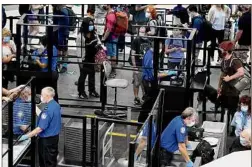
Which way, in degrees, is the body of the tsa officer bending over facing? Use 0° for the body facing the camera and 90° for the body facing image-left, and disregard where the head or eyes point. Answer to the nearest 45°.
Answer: approximately 270°

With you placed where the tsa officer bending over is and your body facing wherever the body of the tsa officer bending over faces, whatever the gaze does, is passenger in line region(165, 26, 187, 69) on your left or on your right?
on your left

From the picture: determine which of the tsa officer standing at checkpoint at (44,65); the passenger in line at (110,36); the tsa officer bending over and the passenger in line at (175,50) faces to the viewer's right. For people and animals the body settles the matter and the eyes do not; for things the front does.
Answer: the tsa officer bending over

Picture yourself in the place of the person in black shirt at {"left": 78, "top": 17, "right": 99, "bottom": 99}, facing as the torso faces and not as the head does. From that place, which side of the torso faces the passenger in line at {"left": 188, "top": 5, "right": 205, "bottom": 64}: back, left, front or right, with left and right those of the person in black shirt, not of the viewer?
left

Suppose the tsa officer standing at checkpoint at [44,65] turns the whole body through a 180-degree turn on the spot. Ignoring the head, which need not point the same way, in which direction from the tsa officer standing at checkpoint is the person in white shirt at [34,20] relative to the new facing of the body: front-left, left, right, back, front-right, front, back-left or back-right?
front-left

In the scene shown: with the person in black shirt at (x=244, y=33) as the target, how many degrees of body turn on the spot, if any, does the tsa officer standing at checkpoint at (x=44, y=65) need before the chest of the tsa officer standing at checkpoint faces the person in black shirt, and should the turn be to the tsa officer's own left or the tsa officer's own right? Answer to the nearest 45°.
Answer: approximately 135° to the tsa officer's own left

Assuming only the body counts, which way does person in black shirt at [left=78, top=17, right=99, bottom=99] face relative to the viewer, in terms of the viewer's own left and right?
facing the viewer and to the right of the viewer

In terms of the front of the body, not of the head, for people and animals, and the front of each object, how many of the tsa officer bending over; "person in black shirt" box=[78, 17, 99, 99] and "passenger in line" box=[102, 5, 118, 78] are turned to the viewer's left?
1

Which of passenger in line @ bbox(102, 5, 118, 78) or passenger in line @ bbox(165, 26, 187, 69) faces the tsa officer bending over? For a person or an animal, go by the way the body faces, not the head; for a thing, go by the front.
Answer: passenger in line @ bbox(165, 26, 187, 69)

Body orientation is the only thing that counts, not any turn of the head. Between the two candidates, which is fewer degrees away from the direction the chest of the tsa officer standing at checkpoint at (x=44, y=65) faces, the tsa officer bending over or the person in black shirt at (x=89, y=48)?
the tsa officer bending over

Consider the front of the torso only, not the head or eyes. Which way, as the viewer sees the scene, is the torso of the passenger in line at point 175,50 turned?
toward the camera
